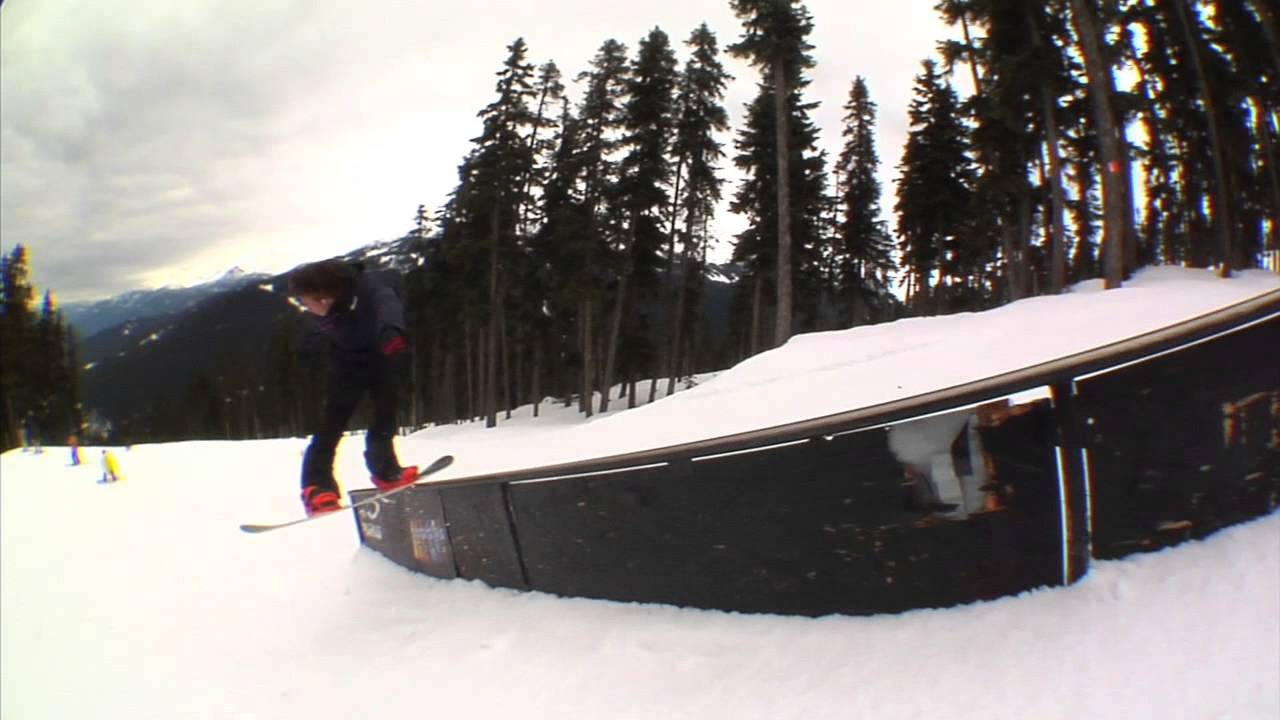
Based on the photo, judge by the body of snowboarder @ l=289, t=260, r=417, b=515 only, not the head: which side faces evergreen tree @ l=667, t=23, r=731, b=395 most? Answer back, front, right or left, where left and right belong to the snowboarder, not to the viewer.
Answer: back

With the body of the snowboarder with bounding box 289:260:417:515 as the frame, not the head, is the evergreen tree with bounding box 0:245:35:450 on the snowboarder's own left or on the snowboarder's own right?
on the snowboarder's own right

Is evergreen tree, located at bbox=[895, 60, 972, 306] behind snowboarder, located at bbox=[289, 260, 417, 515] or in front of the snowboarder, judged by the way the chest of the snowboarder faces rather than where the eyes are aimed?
behind

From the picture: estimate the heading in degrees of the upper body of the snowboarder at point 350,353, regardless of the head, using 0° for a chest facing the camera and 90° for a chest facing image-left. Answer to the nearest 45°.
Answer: approximately 45°

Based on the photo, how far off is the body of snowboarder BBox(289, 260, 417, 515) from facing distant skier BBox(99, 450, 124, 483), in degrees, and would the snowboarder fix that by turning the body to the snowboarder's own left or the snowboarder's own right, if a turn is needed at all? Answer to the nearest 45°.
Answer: approximately 135° to the snowboarder's own right

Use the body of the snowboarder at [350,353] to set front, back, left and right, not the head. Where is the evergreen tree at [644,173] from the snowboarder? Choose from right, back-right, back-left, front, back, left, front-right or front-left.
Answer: back
